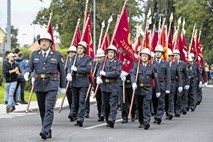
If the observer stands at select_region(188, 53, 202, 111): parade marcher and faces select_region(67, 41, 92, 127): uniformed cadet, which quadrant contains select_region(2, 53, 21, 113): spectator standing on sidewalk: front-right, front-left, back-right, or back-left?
front-right

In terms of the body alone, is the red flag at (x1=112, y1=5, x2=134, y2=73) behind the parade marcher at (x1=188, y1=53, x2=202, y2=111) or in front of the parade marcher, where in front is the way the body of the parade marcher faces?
in front

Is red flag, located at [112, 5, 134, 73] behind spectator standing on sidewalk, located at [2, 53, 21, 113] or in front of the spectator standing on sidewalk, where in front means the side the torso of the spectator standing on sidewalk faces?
in front

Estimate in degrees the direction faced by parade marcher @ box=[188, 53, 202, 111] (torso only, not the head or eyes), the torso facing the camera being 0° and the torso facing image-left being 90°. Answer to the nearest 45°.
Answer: approximately 45°

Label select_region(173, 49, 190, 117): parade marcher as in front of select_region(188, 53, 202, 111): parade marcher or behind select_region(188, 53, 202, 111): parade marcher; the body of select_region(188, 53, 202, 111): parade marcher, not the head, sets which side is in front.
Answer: in front

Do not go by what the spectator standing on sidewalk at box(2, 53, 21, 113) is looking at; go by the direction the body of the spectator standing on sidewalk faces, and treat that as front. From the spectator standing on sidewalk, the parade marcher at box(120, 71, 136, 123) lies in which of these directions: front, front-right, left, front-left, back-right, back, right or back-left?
front

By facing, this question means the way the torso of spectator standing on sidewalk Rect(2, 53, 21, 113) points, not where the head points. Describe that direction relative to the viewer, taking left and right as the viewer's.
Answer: facing the viewer and to the right of the viewer

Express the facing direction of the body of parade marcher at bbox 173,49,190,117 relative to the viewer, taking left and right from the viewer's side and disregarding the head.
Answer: facing the viewer and to the left of the viewer

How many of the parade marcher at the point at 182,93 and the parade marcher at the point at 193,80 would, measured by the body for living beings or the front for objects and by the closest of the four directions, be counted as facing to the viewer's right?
0
